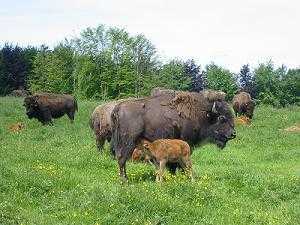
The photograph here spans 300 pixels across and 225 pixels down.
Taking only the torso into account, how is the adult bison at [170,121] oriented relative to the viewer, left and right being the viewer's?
facing to the right of the viewer

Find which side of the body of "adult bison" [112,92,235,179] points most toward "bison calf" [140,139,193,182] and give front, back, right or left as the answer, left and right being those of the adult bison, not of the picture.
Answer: right

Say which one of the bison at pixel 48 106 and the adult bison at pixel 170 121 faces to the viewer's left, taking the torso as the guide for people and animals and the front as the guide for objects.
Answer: the bison

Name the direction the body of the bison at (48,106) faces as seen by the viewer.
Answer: to the viewer's left

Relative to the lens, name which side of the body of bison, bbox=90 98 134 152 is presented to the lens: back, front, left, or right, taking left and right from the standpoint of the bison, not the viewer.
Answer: right

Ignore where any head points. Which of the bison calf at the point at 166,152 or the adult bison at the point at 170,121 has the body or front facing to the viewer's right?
the adult bison

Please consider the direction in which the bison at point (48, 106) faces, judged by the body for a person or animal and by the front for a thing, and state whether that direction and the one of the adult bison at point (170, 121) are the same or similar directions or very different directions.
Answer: very different directions

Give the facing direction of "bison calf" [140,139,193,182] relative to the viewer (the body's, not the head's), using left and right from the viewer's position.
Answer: facing to the left of the viewer

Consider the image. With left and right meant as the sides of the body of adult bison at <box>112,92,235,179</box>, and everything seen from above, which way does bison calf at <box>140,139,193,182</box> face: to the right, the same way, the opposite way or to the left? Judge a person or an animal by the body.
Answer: the opposite way

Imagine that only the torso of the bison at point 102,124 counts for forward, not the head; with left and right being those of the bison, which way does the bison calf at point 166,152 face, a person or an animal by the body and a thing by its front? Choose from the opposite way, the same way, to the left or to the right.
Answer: the opposite way

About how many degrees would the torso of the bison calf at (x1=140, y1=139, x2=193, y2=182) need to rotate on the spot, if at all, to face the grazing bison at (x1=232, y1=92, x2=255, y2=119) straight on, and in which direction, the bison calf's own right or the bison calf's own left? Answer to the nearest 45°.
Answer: approximately 90° to the bison calf's own right
